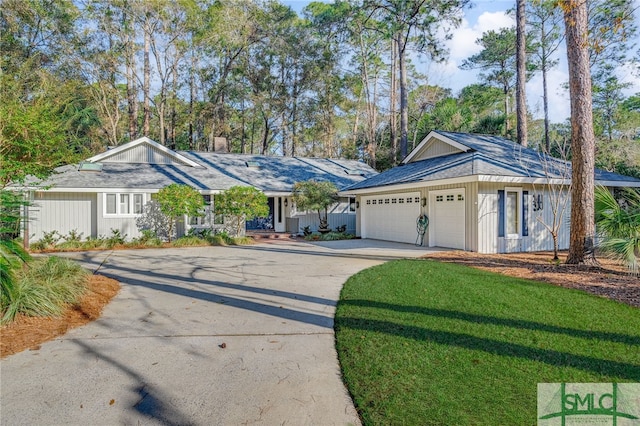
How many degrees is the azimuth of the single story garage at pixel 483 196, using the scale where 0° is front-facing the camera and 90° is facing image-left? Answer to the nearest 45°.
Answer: approximately 45°

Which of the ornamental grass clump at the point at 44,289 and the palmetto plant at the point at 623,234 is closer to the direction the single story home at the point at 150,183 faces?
the ornamental grass clump

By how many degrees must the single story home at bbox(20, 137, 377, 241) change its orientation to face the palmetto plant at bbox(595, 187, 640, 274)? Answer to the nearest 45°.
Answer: approximately 45° to its left

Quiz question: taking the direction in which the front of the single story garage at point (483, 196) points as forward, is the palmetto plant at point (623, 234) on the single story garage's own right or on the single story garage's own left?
on the single story garage's own left

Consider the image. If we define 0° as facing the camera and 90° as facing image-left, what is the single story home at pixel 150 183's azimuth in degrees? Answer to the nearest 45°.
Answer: approximately 0°

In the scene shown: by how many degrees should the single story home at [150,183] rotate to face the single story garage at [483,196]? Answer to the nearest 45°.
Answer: approximately 45° to its left

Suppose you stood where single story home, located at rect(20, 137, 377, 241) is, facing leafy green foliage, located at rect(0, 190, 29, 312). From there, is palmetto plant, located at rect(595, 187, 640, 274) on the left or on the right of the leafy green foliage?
left

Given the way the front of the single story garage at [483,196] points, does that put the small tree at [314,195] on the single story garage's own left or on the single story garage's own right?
on the single story garage's own right

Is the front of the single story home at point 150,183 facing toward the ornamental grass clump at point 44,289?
yes

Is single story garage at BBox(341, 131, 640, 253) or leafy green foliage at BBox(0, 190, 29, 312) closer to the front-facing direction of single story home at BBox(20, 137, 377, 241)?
the leafy green foliage
